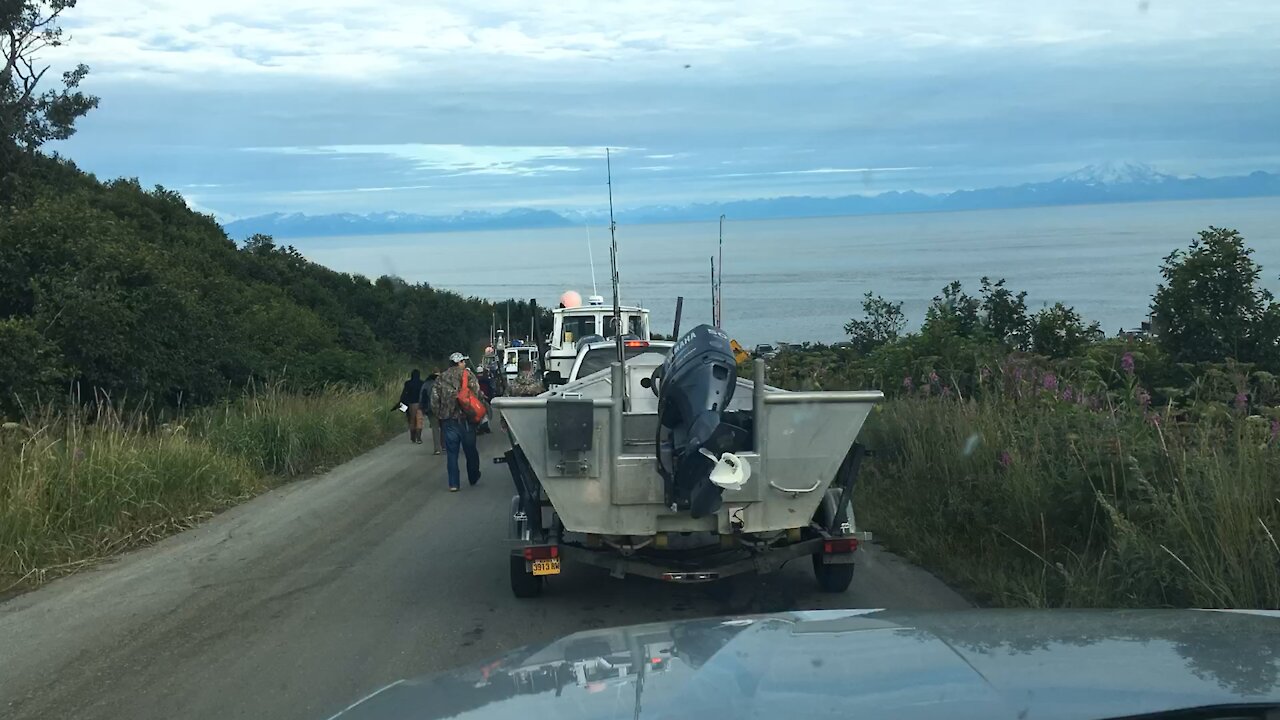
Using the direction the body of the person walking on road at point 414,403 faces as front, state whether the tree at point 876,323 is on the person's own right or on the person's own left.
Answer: on the person's own right

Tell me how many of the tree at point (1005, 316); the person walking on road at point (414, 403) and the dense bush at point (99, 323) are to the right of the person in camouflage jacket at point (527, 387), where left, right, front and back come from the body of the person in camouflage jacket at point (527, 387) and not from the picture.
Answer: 1

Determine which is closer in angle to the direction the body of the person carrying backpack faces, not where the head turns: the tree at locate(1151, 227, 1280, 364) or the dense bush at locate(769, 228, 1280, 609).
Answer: the tree

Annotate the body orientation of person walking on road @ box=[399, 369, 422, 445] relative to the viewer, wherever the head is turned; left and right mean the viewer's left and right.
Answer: facing away from the viewer

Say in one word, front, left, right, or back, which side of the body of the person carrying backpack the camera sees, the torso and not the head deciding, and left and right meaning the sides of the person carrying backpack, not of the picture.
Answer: back

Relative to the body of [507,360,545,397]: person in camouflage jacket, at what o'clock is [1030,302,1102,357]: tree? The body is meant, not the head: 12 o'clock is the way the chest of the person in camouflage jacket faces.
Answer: The tree is roughly at 3 o'clock from the person in camouflage jacket.

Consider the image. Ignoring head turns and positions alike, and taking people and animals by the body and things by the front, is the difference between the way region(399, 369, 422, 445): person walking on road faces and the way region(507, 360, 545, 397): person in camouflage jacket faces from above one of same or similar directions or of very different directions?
same or similar directions

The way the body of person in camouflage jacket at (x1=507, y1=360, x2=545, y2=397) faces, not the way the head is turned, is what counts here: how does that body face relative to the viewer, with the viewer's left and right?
facing away from the viewer

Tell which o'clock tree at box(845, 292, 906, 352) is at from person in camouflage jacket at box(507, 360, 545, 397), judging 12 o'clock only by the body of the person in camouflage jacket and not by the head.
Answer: The tree is roughly at 2 o'clock from the person in camouflage jacket.

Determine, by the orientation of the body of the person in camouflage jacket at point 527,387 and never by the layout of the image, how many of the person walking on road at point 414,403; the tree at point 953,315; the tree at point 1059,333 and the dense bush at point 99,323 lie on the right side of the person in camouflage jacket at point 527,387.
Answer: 2

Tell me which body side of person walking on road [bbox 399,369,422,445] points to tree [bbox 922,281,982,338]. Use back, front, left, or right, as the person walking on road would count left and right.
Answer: right

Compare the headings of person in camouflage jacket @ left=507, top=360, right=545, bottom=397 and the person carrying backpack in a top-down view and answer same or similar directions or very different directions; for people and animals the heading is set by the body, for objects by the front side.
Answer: same or similar directions

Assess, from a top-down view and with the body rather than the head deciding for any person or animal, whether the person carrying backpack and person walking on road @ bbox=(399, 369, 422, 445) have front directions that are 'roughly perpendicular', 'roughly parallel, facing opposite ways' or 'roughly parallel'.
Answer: roughly parallel

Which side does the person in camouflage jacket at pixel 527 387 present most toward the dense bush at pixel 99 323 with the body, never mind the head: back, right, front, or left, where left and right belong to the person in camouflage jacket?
left

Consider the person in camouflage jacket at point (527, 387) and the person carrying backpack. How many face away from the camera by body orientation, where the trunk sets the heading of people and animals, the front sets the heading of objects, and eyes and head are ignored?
2
